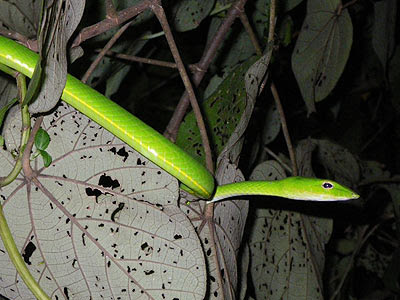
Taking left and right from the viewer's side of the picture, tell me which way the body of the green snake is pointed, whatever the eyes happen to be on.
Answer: facing to the right of the viewer
